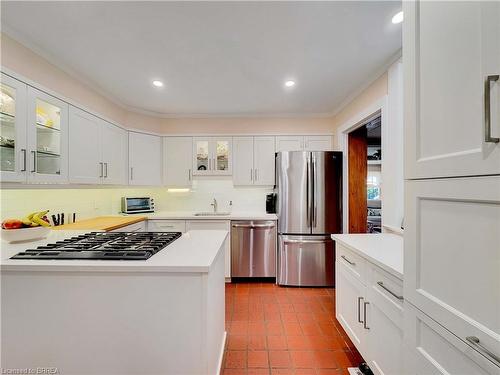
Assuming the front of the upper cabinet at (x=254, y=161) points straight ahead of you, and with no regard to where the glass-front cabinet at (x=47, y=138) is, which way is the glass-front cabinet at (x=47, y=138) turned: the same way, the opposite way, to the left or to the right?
to the left

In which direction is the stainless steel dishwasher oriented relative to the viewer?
toward the camera

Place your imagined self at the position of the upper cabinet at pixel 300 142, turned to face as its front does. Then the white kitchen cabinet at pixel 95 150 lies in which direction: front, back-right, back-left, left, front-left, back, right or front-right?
front-right

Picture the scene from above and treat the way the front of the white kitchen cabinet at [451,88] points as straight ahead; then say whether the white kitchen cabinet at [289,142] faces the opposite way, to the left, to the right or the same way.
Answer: to the left

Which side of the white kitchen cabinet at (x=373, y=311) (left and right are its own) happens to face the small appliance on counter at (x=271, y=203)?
right

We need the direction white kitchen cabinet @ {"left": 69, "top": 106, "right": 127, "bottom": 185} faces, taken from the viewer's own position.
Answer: facing the viewer and to the right of the viewer

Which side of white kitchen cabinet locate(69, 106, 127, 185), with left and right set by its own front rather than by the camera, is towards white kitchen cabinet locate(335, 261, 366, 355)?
front

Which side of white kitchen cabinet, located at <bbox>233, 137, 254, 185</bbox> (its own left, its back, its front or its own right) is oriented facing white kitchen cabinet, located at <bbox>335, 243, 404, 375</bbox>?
front

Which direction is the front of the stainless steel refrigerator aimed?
toward the camera

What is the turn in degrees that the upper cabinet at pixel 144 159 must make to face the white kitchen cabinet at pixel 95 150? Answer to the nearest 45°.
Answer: approximately 90° to its right

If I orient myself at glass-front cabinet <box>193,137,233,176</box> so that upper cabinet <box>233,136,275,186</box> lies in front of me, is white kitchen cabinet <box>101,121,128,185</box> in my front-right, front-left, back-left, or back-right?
back-right

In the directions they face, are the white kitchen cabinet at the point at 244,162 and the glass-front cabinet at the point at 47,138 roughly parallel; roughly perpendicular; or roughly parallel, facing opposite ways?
roughly perpendicular

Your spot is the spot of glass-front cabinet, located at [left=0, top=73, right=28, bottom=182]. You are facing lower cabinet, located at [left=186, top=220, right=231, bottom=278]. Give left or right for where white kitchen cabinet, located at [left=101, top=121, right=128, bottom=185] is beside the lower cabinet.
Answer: left

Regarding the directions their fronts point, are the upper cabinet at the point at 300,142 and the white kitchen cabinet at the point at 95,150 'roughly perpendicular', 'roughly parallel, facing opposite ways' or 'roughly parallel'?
roughly perpendicular

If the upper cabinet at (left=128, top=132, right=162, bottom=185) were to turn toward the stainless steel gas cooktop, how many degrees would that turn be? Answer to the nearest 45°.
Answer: approximately 45° to its right

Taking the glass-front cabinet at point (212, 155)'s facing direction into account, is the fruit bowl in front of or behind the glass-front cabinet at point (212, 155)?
in front
